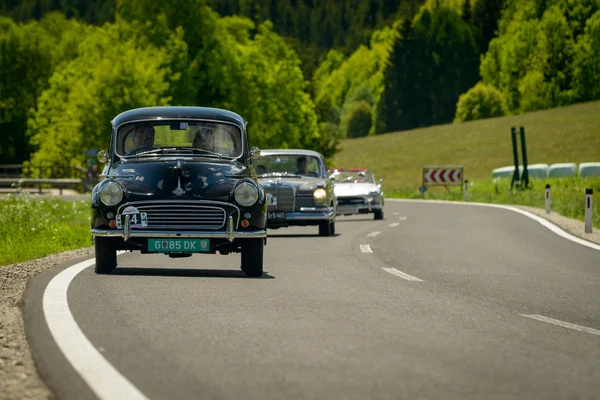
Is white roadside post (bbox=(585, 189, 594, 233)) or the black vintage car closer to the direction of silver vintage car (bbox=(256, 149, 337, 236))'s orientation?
the black vintage car

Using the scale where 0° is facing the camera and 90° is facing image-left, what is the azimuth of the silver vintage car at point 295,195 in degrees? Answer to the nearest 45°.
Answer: approximately 0°

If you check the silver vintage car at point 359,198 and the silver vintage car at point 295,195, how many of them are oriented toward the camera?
2

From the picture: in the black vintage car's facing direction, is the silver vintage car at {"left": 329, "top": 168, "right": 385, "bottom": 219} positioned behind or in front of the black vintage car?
behind

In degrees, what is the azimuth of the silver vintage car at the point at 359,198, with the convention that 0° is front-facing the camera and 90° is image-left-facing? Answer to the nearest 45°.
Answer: approximately 0°

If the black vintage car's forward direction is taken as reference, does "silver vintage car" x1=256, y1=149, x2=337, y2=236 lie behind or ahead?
behind
